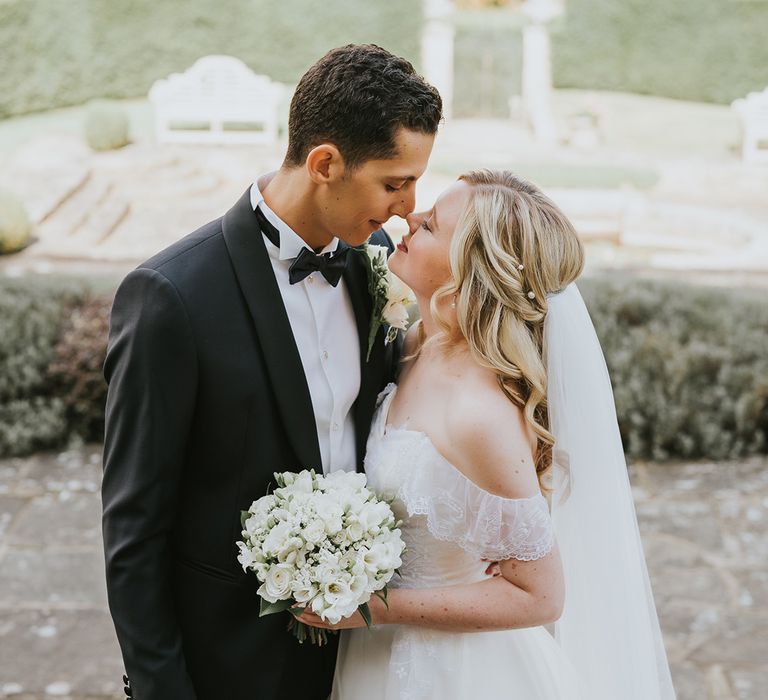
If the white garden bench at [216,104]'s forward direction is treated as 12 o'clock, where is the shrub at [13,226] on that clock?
The shrub is roughly at 1 o'clock from the white garden bench.

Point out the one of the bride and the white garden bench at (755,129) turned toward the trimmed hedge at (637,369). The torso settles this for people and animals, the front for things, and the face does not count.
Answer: the white garden bench

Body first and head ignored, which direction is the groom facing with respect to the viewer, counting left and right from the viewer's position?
facing the viewer and to the right of the viewer

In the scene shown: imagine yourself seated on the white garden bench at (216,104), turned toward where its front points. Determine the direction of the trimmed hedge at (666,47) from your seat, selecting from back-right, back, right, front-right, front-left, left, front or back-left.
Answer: left

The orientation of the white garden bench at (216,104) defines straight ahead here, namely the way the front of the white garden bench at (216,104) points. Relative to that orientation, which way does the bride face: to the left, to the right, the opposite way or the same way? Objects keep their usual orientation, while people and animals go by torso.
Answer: to the right

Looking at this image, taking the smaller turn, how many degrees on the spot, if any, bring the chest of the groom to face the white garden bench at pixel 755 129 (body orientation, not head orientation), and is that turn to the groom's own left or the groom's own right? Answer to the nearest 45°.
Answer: approximately 90° to the groom's own left

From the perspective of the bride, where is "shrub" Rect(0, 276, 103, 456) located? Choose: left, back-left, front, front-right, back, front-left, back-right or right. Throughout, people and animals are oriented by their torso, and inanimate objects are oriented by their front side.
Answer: front-right

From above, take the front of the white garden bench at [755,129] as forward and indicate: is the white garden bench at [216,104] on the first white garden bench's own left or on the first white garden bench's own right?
on the first white garden bench's own right

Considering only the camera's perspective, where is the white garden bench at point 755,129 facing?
facing the viewer

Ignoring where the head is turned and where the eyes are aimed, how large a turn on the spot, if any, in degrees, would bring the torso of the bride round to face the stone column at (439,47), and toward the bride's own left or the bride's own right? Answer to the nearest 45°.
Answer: approximately 90° to the bride's own right

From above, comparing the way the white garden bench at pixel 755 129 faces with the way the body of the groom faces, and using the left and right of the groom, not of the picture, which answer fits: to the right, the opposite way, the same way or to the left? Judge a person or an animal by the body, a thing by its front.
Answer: to the right

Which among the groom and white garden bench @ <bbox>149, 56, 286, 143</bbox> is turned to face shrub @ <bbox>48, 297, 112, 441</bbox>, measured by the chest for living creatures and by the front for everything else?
the white garden bench

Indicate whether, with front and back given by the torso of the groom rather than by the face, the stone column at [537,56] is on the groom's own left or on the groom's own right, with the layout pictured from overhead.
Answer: on the groom's own left

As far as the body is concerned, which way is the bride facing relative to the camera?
to the viewer's left

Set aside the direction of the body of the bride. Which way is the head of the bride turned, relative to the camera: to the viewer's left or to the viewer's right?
to the viewer's left

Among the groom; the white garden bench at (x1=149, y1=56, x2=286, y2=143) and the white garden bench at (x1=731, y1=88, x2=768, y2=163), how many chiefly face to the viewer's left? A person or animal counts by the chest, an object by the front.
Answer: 0
